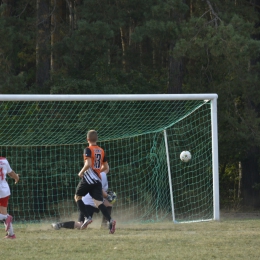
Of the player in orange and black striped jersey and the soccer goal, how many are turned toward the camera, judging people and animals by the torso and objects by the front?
1

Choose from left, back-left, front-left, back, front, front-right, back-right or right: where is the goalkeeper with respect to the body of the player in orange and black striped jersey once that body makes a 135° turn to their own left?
back

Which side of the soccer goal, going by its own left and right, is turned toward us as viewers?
front

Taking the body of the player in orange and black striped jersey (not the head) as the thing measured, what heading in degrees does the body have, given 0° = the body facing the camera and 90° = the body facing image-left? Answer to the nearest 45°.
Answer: approximately 135°

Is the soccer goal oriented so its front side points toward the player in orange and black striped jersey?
yes

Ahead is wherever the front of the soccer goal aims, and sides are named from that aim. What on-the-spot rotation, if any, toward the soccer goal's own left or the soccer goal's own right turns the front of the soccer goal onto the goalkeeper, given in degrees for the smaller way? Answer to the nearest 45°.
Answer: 0° — it already faces them
